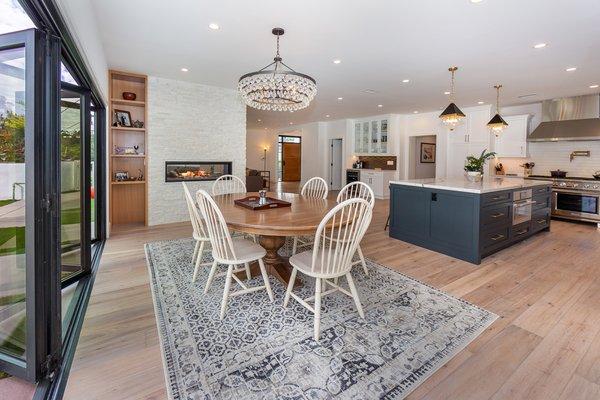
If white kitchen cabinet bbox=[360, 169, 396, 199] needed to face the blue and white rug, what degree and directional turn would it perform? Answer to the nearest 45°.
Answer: approximately 45° to its left

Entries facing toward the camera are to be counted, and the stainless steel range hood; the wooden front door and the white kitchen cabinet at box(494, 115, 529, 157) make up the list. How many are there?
3

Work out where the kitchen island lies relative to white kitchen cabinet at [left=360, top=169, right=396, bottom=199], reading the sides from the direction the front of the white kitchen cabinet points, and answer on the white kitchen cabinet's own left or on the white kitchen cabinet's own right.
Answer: on the white kitchen cabinet's own left

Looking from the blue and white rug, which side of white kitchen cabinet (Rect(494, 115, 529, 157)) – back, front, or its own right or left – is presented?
front

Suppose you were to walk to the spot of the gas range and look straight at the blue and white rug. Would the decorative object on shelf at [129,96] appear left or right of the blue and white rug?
right

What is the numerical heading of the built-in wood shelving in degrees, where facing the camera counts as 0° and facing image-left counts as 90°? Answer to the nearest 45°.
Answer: approximately 0°
